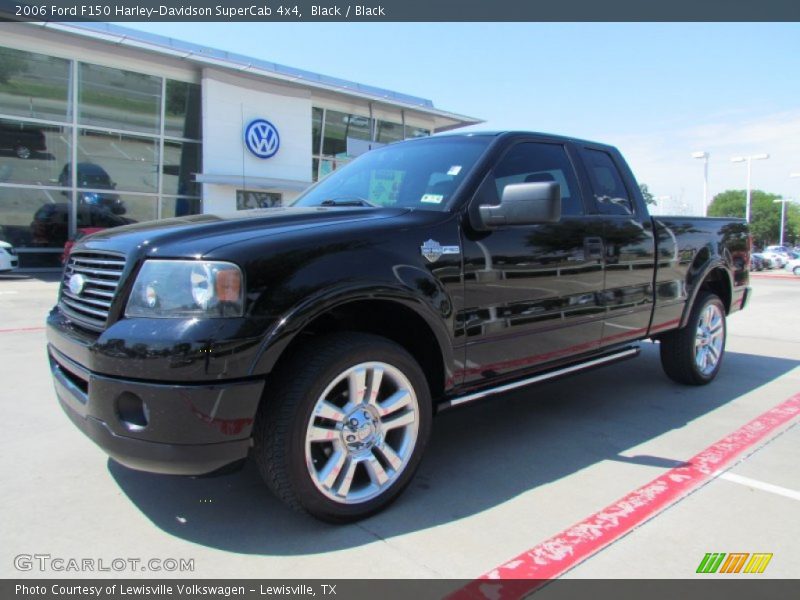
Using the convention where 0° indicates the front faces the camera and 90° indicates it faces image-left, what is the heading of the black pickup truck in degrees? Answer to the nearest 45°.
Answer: approximately 45°

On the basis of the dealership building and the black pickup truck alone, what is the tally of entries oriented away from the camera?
0

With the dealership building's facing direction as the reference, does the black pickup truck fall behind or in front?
in front

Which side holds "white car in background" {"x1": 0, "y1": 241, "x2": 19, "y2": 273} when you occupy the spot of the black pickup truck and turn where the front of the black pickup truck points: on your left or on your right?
on your right

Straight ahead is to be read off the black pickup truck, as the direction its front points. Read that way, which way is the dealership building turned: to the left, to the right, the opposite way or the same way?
to the left

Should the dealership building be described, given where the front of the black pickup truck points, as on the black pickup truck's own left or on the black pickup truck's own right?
on the black pickup truck's own right

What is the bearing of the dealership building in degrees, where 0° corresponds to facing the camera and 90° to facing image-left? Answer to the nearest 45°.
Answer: approximately 315°
